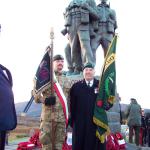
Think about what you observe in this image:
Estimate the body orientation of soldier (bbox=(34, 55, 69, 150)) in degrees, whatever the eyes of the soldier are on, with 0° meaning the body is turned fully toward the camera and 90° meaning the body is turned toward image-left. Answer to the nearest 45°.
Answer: approximately 0°

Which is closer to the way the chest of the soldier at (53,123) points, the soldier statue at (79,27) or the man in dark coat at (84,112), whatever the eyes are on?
the man in dark coat

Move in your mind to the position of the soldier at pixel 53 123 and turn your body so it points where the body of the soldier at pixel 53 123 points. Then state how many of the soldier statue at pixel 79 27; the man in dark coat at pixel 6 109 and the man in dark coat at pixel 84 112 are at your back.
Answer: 1

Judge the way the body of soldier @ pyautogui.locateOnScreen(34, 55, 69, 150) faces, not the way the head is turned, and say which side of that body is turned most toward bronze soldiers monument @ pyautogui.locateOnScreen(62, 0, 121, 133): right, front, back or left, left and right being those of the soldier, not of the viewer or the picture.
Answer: back

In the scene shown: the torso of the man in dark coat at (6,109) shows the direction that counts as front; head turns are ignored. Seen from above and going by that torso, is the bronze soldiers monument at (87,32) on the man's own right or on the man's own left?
on the man's own left
